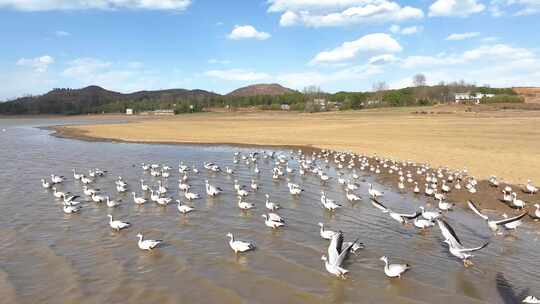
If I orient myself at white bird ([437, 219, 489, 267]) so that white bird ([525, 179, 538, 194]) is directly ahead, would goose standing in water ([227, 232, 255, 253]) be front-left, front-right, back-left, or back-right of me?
back-left

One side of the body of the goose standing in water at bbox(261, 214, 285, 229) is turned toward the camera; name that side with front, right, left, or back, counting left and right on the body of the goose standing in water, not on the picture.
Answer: left

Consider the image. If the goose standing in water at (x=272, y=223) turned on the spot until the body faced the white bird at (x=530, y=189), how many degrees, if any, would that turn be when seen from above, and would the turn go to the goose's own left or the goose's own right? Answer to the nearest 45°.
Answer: approximately 180°

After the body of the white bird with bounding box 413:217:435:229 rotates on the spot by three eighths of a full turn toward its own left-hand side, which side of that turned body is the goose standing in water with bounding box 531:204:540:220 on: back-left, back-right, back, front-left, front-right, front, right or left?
left

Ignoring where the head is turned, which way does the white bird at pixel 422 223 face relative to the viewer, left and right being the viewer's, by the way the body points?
facing to the left of the viewer

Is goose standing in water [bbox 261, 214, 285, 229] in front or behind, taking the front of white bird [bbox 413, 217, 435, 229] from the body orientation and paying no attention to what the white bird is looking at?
in front

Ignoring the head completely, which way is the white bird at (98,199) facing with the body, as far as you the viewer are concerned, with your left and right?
facing to the left of the viewer

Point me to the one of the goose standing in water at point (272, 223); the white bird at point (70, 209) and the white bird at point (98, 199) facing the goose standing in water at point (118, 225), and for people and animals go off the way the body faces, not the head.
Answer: the goose standing in water at point (272, 223)

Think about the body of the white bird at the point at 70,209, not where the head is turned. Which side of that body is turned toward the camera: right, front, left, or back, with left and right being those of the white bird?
left
